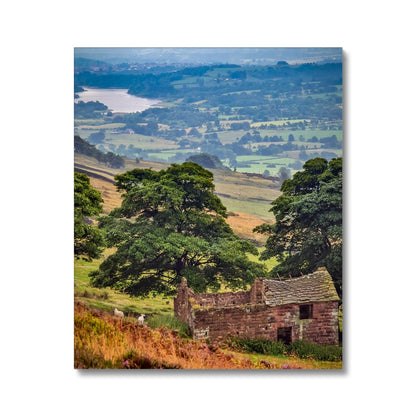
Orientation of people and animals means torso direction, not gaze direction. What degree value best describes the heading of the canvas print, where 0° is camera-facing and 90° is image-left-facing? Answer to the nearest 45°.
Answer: approximately 0°
